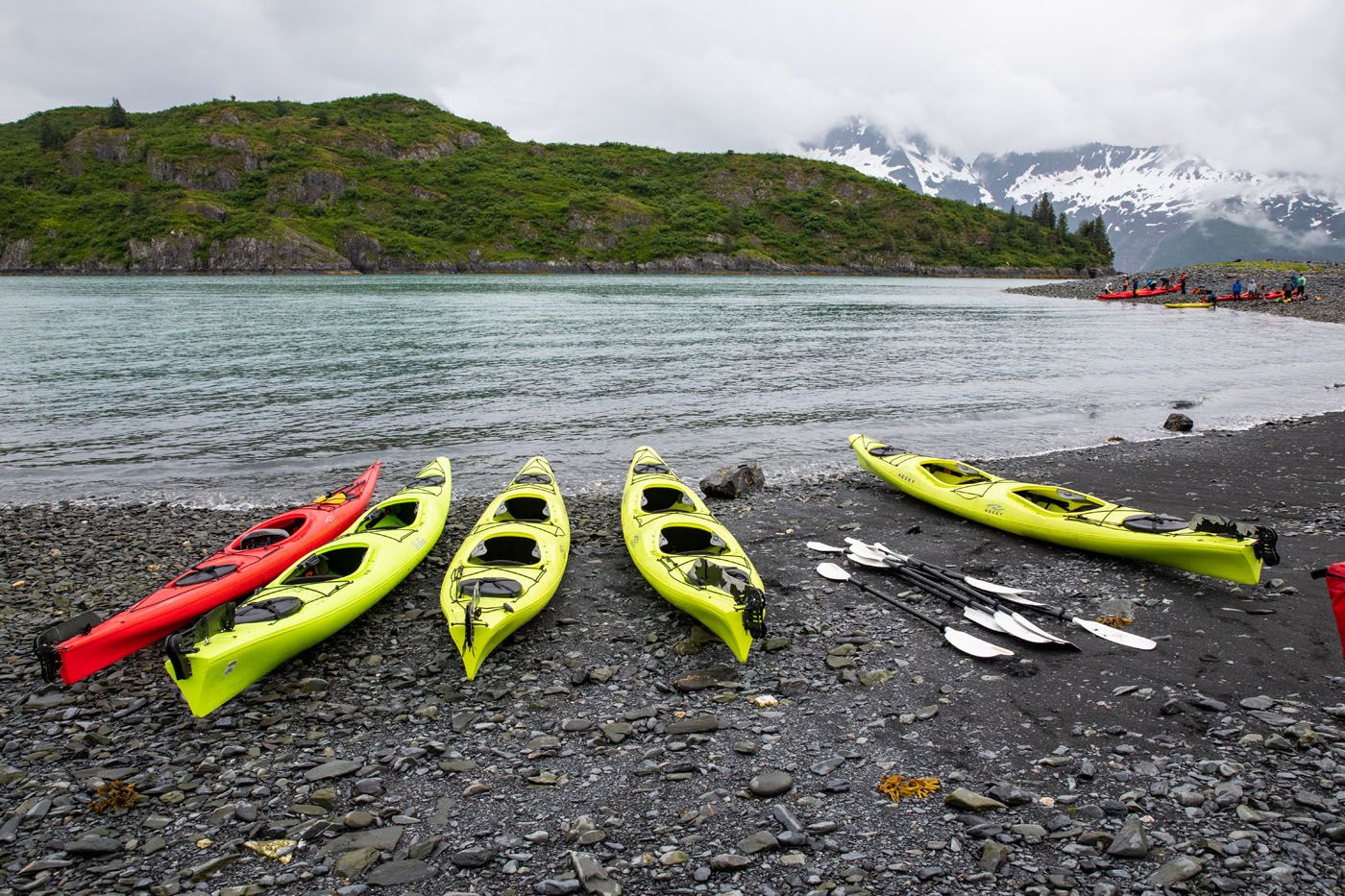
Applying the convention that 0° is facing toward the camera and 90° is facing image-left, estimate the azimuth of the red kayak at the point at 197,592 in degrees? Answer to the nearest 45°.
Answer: approximately 225°

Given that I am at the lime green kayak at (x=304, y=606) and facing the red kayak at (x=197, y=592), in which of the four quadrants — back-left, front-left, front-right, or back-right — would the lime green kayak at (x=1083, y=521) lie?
back-right

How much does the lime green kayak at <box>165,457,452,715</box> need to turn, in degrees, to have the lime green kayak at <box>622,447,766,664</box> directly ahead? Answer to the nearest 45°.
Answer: approximately 45° to its right

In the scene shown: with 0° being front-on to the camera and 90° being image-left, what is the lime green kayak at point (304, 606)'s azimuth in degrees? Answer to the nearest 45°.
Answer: approximately 225°

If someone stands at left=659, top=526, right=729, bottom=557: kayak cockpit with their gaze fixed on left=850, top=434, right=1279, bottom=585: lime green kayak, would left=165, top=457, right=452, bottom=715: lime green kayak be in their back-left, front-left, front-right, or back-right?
back-right

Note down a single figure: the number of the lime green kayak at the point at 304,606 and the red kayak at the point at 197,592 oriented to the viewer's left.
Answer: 0

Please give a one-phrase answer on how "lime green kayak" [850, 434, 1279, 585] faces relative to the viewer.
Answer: facing away from the viewer and to the left of the viewer

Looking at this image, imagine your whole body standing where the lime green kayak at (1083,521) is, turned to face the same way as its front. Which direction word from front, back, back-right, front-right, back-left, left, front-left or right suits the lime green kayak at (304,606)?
left

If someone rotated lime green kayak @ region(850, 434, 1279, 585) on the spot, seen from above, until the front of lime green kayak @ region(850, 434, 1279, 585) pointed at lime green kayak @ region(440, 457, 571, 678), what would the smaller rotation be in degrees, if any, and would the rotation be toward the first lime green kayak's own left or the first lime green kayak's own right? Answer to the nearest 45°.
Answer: approximately 90° to the first lime green kayak's own left

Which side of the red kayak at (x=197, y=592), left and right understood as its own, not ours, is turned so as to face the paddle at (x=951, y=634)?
right

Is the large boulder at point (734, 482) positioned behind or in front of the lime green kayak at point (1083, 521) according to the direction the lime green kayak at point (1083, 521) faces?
in front
